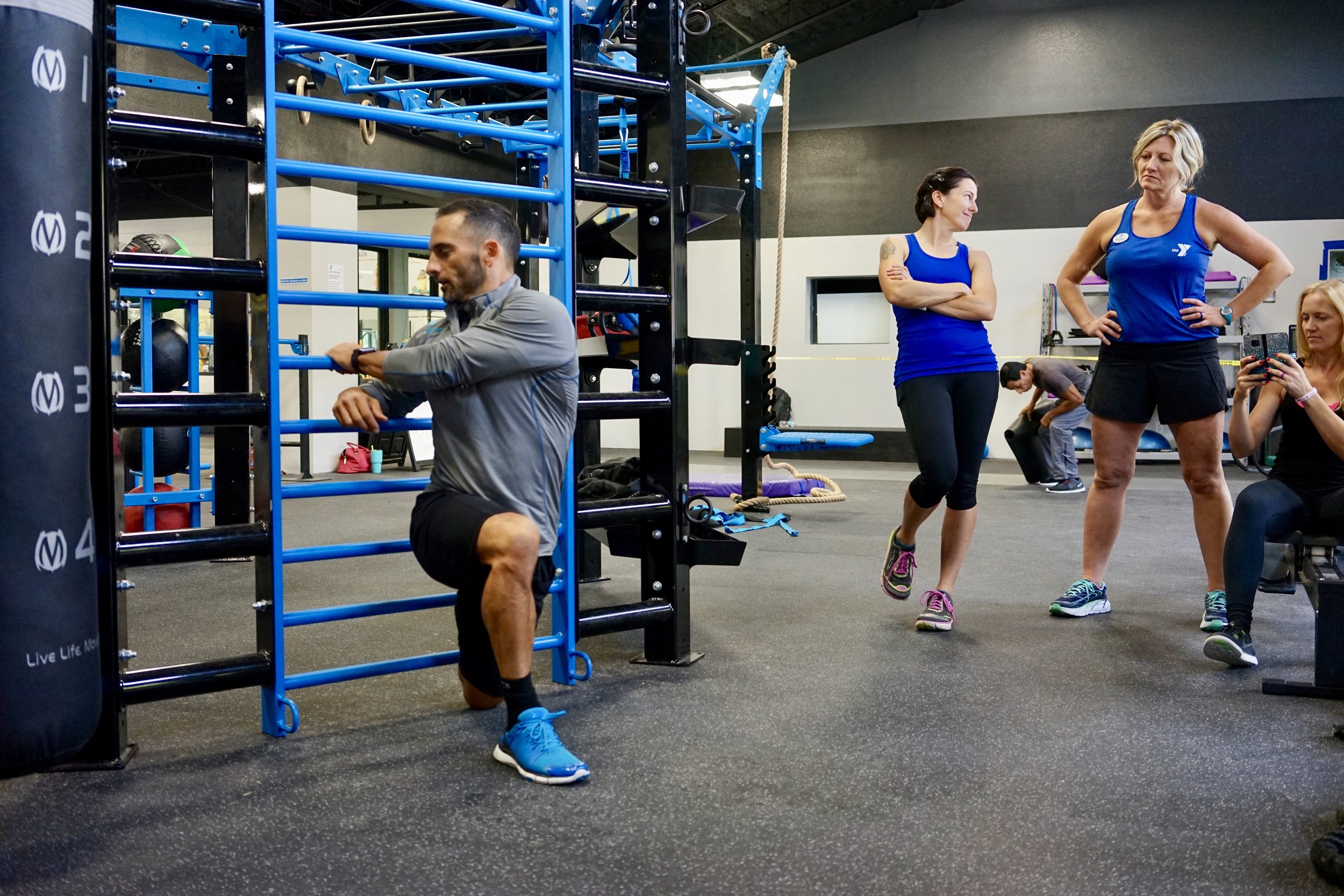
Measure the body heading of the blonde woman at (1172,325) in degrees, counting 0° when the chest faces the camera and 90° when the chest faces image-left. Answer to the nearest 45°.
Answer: approximately 0°

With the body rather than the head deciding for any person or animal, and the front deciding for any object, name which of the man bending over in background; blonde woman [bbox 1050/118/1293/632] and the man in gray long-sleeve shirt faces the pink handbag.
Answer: the man bending over in background

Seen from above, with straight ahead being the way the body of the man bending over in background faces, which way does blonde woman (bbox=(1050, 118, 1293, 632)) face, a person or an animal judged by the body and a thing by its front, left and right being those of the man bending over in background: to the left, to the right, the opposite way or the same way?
to the left

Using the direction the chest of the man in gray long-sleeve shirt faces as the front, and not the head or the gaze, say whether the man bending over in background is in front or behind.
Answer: behind

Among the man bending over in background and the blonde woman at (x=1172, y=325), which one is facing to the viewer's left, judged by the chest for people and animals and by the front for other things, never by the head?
the man bending over in background

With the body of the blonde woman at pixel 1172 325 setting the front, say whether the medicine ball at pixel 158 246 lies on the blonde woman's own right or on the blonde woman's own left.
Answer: on the blonde woman's own right

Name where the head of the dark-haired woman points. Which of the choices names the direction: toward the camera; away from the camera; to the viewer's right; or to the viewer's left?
to the viewer's right

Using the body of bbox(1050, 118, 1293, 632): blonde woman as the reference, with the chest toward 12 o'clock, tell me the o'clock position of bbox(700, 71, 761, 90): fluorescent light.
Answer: The fluorescent light is roughly at 5 o'clock from the blonde woman.

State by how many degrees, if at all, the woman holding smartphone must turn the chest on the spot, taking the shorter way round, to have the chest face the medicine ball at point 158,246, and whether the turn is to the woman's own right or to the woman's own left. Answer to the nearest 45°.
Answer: approximately 45° to the woman's own right

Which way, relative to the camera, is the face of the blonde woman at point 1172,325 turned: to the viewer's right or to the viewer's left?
to the viewer's left

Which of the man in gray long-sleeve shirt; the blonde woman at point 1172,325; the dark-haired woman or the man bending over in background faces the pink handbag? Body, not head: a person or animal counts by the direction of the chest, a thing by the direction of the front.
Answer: the man bending over in background

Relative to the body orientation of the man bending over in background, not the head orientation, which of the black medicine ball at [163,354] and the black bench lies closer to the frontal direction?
the black medicine ball

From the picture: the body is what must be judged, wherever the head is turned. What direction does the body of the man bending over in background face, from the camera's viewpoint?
to the viewer's left

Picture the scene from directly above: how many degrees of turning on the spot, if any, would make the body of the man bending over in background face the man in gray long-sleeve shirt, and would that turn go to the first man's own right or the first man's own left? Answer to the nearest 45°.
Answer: approximately 90° to the first man's own left

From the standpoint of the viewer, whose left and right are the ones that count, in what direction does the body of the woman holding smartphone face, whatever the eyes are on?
facing the viewer and to the left of the viewer

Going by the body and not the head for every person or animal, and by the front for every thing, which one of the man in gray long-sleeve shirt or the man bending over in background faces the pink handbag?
the man bending over in background

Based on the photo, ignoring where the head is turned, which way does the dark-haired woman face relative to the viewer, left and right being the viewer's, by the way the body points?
facing the viewer

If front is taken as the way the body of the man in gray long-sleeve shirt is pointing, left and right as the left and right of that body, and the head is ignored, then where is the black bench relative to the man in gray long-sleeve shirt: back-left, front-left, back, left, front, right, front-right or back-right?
back-left
